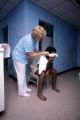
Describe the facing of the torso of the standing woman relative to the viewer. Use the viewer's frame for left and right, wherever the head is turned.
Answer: facing to the right of the viewer
